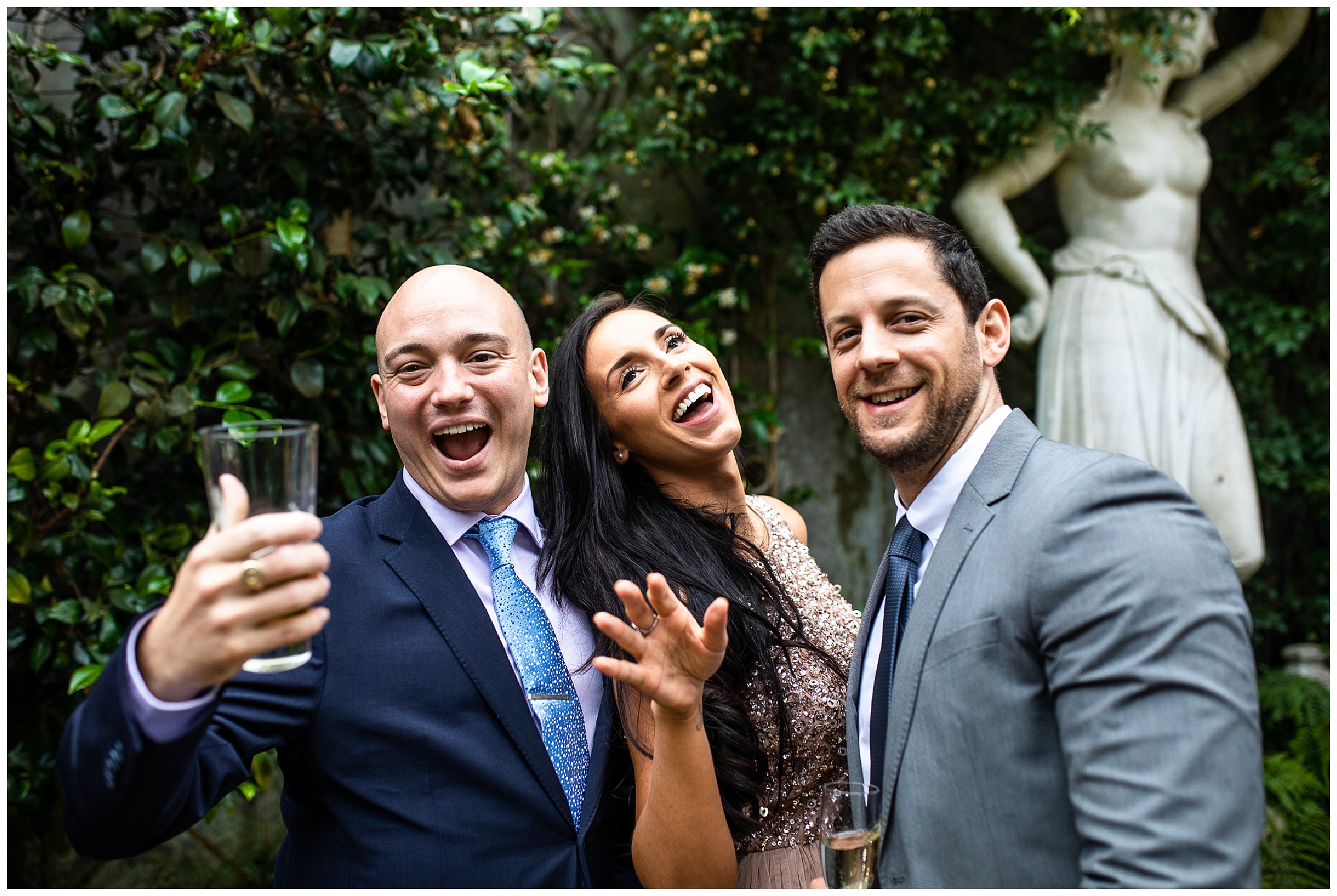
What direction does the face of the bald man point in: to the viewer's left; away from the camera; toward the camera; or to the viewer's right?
toward the camera

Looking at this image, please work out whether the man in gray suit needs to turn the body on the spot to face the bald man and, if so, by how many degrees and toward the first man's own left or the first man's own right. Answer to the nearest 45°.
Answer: approximately 45° to the first man's own right

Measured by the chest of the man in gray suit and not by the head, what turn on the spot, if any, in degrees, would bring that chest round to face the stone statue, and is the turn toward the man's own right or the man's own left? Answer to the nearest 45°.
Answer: approximately 135° to the man's own right

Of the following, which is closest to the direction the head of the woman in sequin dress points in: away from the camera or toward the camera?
toward the camera

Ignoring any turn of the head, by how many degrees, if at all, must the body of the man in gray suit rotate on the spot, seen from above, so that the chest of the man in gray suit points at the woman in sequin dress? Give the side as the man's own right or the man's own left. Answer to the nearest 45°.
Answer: approximately 90° to the man's own right

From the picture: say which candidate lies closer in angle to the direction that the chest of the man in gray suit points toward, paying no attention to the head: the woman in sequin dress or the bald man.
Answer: the bald man

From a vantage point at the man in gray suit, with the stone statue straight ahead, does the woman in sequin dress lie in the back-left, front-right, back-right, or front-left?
front-left

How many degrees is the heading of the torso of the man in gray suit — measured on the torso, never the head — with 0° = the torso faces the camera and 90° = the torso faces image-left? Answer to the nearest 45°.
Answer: approximately 45°

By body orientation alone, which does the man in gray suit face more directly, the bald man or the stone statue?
the bald man
